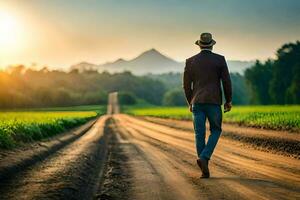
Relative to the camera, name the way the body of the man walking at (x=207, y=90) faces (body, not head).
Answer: away from the camera
